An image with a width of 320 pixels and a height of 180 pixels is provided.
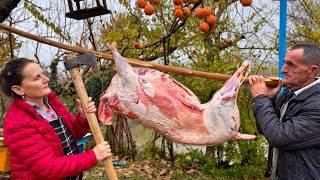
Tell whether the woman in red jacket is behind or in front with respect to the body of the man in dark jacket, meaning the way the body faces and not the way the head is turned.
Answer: in front

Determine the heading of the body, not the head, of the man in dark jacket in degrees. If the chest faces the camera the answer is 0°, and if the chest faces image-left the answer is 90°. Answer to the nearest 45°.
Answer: approximately 90°

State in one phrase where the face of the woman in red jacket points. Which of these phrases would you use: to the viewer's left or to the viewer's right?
to the viewer's right

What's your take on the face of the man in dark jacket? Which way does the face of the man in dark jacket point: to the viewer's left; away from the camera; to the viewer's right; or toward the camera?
to the viewer's left
